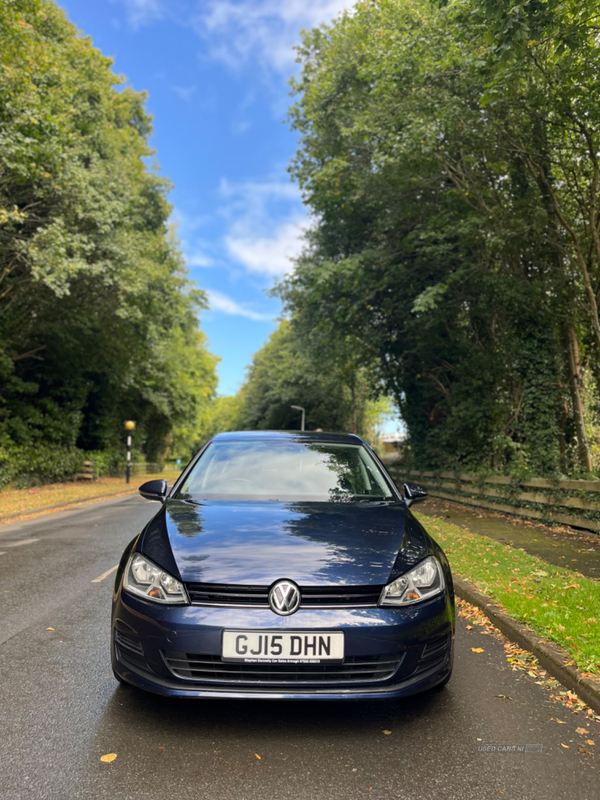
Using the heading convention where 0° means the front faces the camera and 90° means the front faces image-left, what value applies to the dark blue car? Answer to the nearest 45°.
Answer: approximately 0°

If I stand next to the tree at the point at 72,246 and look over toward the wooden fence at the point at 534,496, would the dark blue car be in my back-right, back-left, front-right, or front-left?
front-right

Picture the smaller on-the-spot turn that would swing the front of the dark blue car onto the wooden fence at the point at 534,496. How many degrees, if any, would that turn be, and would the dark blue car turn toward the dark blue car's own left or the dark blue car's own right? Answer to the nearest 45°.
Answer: approximately 135° to the dark blue car's own left

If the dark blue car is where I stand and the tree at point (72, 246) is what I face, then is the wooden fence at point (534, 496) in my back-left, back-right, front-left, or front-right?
front-right

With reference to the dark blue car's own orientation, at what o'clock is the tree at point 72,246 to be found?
The tree is roughly at 5 o'clock from the dark blue car.

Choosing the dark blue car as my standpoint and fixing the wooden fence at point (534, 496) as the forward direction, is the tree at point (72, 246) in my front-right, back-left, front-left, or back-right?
front-left
